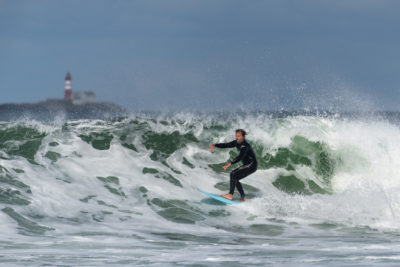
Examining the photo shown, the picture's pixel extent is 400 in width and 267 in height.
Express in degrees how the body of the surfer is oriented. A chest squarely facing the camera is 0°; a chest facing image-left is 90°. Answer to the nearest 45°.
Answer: approximately 45°
